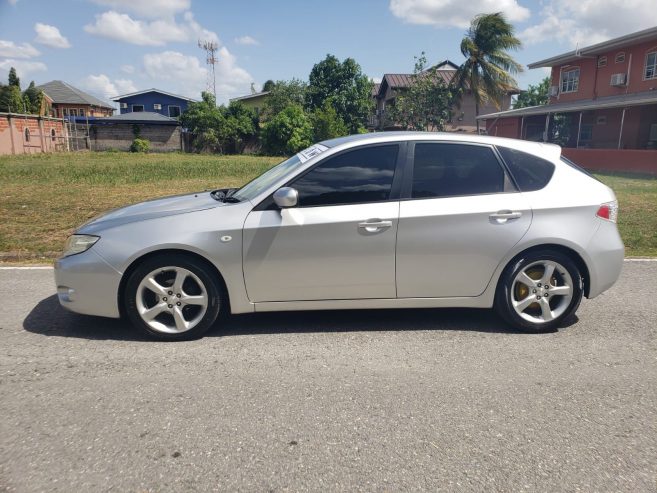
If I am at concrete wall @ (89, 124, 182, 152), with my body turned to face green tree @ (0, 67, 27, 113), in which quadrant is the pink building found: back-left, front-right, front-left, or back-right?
back-left

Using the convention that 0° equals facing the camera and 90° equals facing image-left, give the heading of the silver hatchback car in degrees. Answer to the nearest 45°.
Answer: approximately 90°

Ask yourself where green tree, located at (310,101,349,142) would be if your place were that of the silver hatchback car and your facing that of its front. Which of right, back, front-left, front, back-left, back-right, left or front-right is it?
right

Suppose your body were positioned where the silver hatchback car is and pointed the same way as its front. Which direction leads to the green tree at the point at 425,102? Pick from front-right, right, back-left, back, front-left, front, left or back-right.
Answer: right

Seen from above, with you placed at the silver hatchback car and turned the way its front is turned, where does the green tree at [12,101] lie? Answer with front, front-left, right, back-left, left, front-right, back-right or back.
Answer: front-right

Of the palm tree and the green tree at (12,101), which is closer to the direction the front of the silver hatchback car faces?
the green tree
